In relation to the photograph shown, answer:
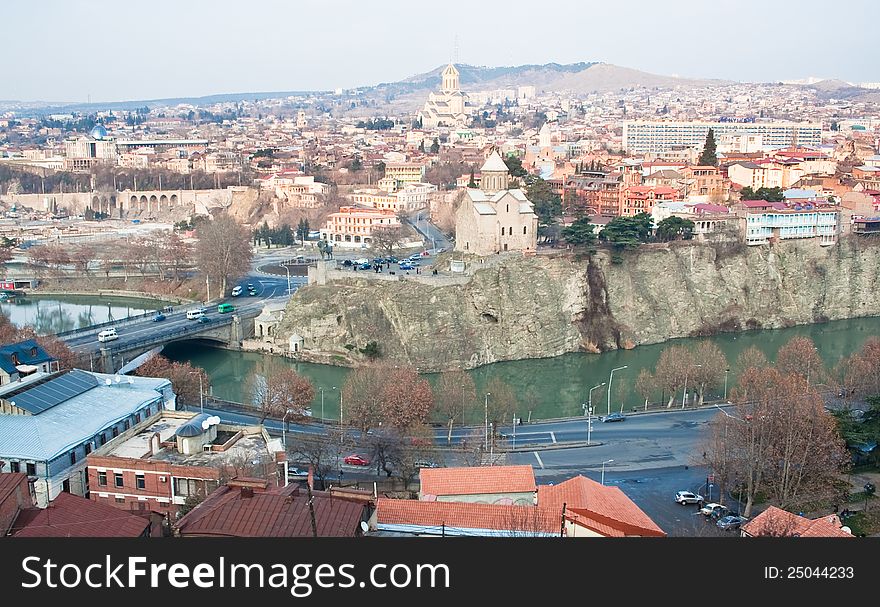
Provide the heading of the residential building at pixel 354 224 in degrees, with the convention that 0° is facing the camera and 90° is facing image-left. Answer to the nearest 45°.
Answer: approximately 0°

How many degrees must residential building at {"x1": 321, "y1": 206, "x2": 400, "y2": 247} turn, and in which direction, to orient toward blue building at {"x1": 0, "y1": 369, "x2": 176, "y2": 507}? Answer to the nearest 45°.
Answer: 0° — it already faces it

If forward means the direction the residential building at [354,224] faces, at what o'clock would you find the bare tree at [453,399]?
The bare tree is roughly at 12 o'clock from the residential building.

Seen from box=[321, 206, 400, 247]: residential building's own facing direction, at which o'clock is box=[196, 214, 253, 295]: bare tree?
The bare tree is roughly at 1 o'clock from the residential building.
